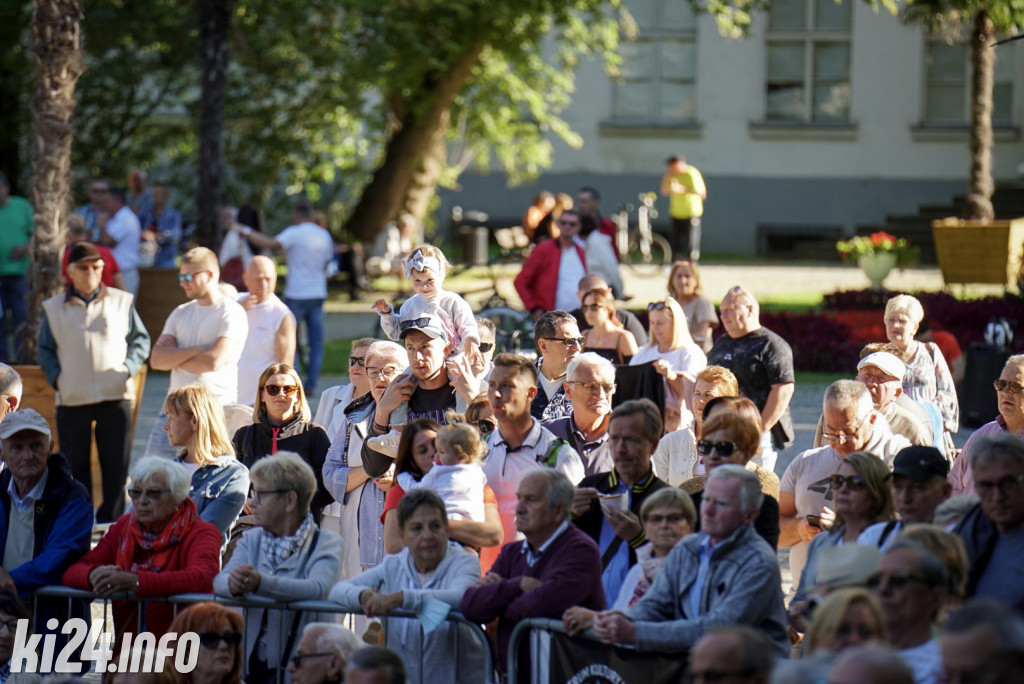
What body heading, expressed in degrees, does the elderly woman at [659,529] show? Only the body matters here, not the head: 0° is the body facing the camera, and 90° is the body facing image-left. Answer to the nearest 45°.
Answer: approximately 45°

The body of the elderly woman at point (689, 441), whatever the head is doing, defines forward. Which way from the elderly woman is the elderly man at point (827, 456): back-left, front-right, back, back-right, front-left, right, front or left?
left

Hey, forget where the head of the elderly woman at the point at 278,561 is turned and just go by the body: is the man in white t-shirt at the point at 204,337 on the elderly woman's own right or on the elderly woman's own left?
on the elderly woman's own right

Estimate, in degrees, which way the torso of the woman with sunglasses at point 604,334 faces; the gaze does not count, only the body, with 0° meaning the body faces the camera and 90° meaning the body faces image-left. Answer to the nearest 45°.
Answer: approximately 45°

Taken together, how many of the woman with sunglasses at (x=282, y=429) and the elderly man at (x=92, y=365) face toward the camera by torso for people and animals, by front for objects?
2

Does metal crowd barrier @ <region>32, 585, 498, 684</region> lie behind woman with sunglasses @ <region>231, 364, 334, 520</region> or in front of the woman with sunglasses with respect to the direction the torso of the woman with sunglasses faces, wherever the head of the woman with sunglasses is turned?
in front

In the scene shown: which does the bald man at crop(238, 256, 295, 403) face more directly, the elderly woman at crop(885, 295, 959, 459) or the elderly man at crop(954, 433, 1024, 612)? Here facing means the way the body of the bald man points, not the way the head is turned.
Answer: the elderly man

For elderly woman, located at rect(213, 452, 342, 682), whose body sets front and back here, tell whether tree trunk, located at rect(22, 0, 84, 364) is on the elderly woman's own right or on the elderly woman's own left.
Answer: on the elderly woman's own right

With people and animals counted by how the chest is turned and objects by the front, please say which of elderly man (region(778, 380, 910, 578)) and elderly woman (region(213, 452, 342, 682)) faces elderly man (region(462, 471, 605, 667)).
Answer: elderly man (region(778, 380, 910, 578))

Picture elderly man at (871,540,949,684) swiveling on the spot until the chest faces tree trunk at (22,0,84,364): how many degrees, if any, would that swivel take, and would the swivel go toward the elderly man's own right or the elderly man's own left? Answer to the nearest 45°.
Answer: approximately 90° to the elderly man's own right
